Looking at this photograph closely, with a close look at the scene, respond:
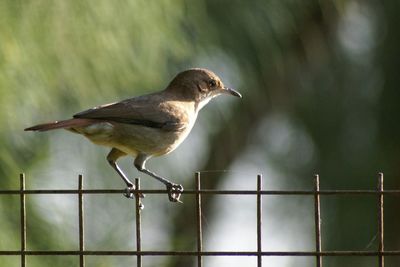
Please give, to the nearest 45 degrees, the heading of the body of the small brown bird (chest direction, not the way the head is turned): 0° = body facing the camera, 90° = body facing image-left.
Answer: approximately 270°
